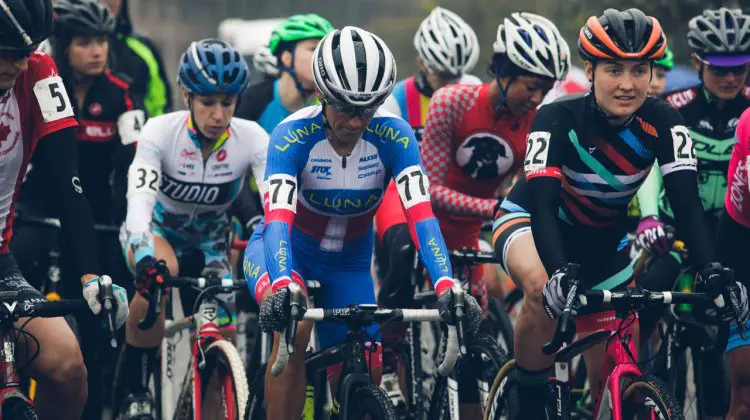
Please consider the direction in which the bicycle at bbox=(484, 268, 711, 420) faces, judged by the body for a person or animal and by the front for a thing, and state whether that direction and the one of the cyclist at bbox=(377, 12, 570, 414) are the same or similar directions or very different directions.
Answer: same or similar directions

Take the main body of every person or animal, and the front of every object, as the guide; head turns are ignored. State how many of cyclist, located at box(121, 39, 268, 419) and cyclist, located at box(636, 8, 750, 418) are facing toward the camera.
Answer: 2

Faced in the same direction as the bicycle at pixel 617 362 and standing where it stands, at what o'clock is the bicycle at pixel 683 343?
the bicycle at pixel 683 343 is roughly at 8 o'clock from the bicycle at pixel 617 362.

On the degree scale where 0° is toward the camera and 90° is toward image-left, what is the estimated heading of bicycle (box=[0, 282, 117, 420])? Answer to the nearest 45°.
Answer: approximately 0°

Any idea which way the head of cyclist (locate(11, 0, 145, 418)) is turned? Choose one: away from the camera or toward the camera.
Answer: toward the camera

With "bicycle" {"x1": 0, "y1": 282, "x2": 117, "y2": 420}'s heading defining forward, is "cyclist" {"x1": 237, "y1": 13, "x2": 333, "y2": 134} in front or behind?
behind

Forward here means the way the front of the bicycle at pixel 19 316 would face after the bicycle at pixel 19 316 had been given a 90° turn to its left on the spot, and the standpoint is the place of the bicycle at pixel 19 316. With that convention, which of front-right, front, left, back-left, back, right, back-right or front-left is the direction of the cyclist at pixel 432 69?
front-left

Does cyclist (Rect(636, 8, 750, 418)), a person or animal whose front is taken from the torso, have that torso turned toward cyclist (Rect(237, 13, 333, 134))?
no

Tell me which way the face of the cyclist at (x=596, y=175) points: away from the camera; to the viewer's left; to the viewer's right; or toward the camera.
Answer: toward the camera

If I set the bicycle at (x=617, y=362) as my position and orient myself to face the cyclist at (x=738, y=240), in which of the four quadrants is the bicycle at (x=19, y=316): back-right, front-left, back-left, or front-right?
back-left

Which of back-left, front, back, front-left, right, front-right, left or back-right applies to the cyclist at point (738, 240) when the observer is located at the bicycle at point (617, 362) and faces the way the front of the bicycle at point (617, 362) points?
left

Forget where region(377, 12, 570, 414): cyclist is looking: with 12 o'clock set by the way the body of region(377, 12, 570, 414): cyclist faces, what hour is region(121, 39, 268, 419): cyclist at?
region(121, 39, 268, 419): cyclist is roughly at 4 o'clock from region(377, 12, 570, 414): cyclist.

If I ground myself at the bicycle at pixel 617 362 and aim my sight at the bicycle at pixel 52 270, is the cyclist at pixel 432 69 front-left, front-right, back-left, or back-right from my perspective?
front-right

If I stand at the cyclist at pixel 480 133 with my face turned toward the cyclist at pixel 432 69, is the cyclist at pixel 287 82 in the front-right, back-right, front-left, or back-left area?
front-left

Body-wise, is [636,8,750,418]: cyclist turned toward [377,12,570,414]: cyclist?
no

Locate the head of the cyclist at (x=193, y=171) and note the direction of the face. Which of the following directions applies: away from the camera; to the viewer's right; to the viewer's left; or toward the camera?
toward the camera

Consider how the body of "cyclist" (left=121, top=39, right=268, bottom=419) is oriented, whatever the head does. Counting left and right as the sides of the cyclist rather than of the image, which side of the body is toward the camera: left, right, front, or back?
front
